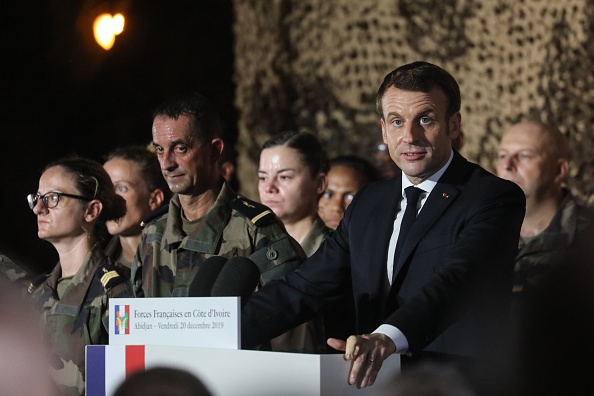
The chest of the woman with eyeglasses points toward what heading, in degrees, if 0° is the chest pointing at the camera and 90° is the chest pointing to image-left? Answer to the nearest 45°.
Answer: approximately 45°

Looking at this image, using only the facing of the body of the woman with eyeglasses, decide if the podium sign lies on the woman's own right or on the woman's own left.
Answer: on the woman's own left

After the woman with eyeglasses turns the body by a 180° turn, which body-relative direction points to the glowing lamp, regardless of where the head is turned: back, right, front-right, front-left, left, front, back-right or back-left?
front-left

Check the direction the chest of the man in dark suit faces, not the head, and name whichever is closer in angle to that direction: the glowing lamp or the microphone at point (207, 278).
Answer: the microphone

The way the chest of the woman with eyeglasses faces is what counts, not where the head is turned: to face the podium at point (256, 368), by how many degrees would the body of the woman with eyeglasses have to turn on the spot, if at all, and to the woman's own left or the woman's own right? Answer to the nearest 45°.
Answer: approximately 45° to the woman's own left

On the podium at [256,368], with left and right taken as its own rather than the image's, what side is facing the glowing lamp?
back

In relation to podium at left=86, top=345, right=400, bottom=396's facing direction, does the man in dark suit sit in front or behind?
behind

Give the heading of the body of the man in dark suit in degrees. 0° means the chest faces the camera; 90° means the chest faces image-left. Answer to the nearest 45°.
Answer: approximately 45°
